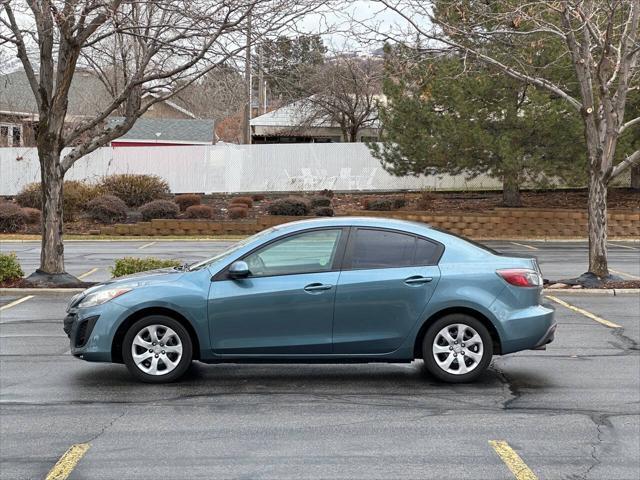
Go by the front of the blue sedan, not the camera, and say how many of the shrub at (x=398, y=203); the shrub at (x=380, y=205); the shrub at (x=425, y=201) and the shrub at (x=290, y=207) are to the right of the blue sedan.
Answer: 4

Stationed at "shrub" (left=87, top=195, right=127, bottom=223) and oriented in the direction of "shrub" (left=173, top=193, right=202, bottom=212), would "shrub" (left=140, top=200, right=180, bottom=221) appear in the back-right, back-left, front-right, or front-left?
front-right

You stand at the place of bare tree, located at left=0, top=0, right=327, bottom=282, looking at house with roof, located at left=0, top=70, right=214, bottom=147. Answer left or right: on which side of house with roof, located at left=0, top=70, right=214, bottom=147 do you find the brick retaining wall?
right

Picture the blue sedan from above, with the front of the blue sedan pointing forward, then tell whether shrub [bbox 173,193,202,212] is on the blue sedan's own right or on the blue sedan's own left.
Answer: on the blue sedan's own right

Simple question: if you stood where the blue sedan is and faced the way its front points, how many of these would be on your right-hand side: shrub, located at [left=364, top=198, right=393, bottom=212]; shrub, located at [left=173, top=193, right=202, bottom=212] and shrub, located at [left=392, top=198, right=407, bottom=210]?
3

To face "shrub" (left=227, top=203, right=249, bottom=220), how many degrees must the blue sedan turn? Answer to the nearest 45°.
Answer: approximately 90° to its right

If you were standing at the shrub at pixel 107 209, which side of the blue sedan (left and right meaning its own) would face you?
right

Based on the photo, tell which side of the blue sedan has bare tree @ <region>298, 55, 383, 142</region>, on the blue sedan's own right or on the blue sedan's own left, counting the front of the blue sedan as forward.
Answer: on the blue sedan's own right

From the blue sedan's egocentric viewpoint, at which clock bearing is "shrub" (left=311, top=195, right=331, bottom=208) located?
The shrub is roughly at 3 o'clock from the blue sedan.

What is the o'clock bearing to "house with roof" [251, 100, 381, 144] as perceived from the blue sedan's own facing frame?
The house with roof is roughly at 3 o'clock from the blue sedan.

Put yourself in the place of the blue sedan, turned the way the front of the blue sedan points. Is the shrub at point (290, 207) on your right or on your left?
on your right

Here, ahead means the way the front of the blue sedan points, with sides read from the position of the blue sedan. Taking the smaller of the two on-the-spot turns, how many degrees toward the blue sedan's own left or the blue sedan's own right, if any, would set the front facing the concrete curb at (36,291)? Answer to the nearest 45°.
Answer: approximately 45° to the blue sedan's own right

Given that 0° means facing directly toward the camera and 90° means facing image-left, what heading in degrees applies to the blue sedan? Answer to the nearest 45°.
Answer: approximately 90°

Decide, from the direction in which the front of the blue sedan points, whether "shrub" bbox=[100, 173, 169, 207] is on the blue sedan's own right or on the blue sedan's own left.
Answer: on the blue sedan's own right

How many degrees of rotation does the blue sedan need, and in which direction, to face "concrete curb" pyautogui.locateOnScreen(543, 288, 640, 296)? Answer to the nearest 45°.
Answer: approximately 135° to its right

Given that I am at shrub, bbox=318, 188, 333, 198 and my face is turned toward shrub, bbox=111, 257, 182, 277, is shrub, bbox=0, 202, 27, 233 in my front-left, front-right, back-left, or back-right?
front-right

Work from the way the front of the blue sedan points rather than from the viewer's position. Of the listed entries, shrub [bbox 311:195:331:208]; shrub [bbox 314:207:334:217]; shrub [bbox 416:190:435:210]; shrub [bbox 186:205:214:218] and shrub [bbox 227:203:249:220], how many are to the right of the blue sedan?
5

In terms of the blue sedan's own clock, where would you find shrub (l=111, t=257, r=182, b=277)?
The shrub is roughly at 2 o'clock from the blue sedan.
